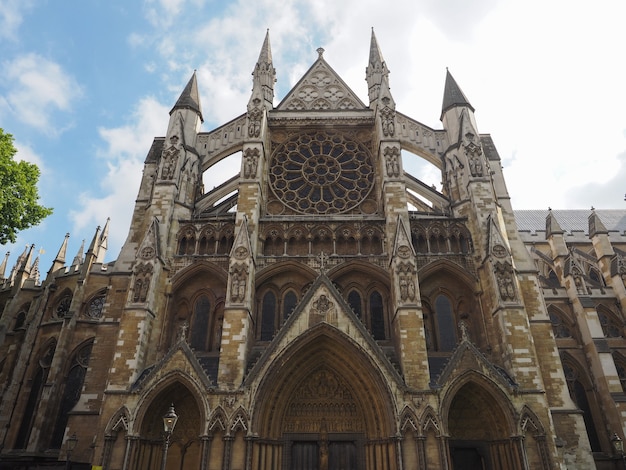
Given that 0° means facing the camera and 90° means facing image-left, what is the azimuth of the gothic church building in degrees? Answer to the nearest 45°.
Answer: approximately 0°
